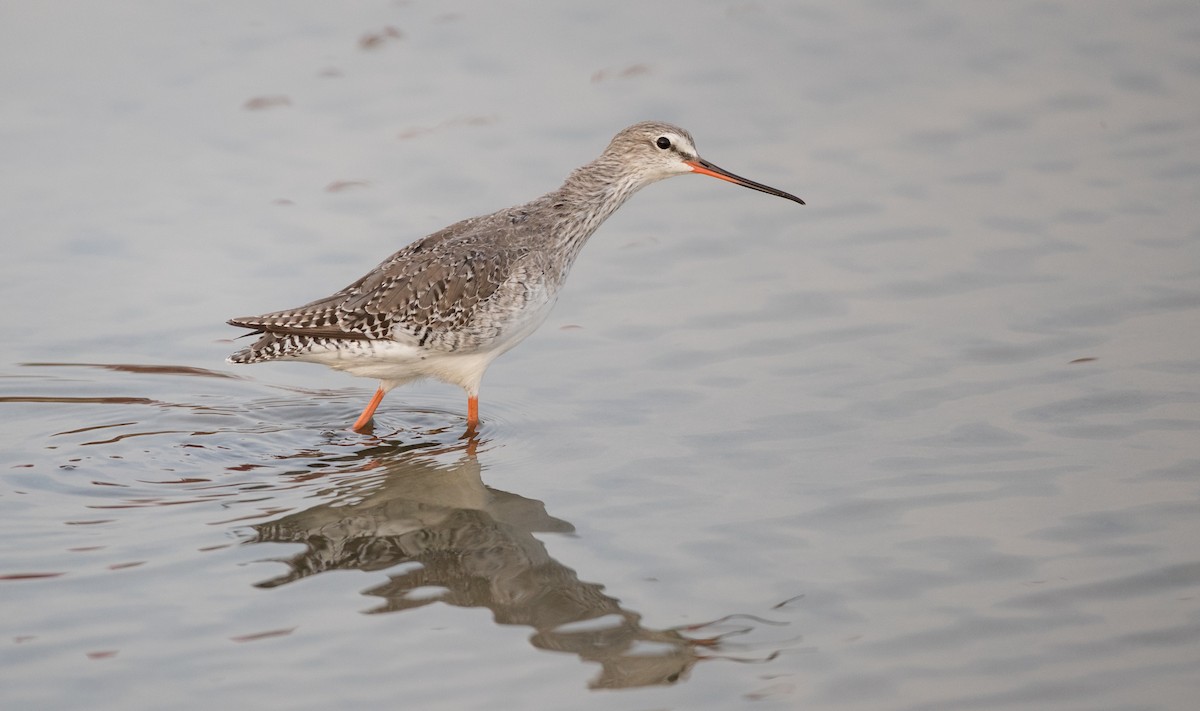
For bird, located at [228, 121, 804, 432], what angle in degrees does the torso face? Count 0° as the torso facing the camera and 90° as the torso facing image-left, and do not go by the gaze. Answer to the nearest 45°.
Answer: approximately 270°
